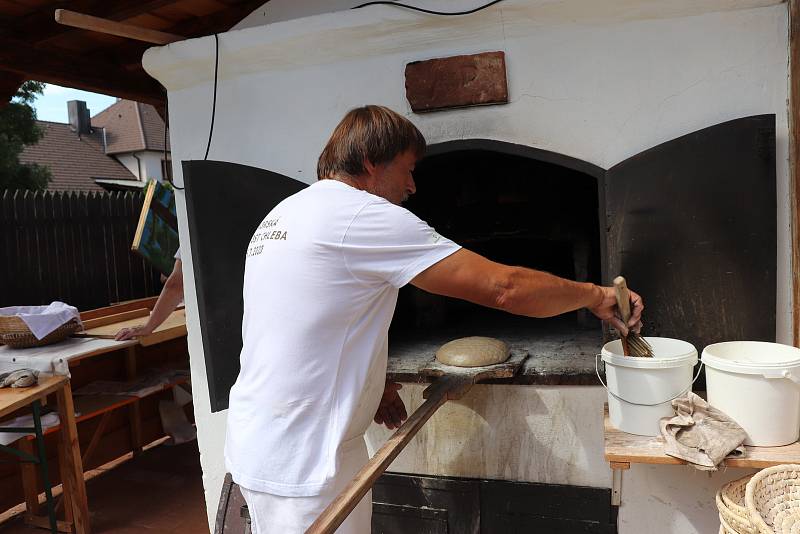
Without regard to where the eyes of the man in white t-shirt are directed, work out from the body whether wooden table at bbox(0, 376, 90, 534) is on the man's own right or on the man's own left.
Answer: on the man's own left

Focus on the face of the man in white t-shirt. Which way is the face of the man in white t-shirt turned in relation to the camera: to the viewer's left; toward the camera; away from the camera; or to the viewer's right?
to the viewer's right

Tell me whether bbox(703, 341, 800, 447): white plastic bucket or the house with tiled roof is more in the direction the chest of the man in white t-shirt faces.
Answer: the white plastic bucket

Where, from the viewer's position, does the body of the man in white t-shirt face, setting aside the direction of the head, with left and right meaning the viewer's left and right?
facing away from the viewer and to the right of the viewer

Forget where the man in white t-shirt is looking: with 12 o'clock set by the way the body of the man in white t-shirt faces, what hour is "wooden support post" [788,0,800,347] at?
The wooden support post is roughly at 1 o'clock from the man in white t-shirt.

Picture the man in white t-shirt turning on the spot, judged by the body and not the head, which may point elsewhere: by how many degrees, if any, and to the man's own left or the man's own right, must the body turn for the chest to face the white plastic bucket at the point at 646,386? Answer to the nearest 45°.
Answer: approximately 45° to the man's own right

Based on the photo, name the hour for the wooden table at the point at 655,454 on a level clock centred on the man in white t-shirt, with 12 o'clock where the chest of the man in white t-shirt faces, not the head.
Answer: The wooden table is roughly at 1 o'clock from the man in white t-shirt.

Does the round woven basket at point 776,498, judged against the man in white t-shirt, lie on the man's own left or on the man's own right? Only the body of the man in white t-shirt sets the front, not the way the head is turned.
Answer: on the man's own right

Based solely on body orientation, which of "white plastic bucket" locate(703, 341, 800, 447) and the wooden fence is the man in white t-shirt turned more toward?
the white plastic bucket
